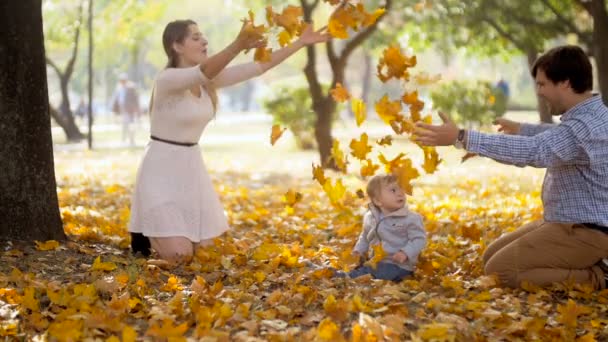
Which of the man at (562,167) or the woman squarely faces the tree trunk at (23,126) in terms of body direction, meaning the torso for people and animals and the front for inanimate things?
the man

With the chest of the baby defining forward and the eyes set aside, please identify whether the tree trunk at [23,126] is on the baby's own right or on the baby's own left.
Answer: on the baby's own right

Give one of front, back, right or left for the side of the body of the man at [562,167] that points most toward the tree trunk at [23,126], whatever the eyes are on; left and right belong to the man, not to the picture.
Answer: front

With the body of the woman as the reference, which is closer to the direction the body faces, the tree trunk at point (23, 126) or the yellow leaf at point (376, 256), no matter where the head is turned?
the yellow leaf

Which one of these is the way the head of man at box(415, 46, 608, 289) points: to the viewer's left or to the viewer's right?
to the viewer's left

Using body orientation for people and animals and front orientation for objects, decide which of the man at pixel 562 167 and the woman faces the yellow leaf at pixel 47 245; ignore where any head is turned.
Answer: the man

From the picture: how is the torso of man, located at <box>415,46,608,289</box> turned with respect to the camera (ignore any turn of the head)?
to the viewer's left

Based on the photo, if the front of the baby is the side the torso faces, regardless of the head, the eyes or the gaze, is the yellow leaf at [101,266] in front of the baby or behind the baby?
in front

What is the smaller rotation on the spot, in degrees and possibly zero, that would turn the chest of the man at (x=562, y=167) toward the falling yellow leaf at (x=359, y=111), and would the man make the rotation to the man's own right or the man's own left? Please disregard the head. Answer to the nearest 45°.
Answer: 0° — they already face it

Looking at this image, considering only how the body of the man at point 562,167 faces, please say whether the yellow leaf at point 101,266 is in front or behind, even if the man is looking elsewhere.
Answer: in front

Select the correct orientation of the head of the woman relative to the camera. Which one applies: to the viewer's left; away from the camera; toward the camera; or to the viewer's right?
to the viewer's right

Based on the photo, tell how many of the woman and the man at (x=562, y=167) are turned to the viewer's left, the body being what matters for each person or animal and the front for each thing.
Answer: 1

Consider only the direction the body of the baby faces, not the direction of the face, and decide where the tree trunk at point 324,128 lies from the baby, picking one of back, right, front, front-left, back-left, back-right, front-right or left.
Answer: back-right
